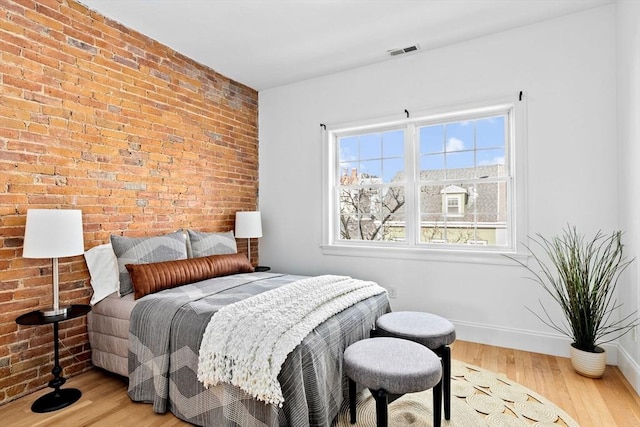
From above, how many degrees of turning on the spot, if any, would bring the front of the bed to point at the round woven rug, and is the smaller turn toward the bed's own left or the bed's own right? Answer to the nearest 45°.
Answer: approximately 45° to the bed's own left

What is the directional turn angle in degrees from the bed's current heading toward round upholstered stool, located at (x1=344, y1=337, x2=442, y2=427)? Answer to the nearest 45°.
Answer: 0° — it already faces it

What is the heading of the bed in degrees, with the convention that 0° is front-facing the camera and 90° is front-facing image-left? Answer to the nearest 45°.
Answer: approximately 315°

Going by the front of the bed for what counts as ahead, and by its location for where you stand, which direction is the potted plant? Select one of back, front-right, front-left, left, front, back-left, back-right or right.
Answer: front-left

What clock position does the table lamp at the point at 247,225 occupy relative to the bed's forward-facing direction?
The table lamp is roughly at 8 o'clock from the bed.

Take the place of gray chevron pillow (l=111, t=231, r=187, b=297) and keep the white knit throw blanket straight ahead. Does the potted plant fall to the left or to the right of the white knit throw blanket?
left

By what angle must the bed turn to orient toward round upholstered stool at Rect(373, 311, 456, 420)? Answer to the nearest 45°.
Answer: approximately 45° to its left

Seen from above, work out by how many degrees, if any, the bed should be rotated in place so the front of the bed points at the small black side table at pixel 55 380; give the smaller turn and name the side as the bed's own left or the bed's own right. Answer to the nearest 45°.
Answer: approximately 135° to the bed's own right

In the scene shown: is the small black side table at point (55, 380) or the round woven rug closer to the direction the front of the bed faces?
the round woven rug
